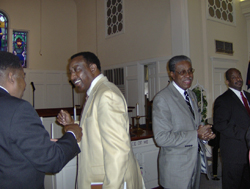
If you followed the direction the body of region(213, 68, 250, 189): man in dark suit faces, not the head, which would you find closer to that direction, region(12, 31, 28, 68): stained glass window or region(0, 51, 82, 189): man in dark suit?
the man in dark suit

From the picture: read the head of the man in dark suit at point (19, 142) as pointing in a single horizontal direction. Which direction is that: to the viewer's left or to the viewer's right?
to the viewer's right

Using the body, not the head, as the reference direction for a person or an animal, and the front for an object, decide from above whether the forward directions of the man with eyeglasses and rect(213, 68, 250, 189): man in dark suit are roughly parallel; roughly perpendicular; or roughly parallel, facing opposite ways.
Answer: roughly parallel

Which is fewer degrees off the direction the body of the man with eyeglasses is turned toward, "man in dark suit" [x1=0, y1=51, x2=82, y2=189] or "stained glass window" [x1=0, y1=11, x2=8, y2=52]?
the man in dark suit

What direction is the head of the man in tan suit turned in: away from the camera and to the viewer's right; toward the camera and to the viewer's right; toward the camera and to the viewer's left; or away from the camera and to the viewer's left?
toward the camera and to the viewer's left

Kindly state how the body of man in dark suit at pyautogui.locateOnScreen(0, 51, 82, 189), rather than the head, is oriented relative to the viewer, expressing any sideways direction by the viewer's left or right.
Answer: facing away from the viewer and to the right of the viewer

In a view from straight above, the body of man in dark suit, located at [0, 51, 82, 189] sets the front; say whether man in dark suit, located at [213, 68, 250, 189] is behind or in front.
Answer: in front
